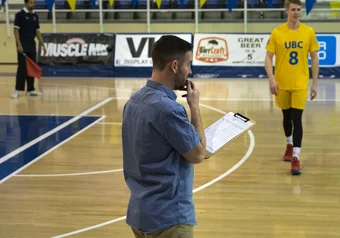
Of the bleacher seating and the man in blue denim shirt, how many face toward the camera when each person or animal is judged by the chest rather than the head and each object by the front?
1

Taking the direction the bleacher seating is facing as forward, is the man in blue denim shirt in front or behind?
in front

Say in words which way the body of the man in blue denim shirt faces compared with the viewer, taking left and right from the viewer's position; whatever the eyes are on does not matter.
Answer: facing away from the viewer and to the right of the viewer

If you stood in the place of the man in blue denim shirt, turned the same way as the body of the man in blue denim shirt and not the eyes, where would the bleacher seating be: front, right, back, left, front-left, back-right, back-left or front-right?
front-left

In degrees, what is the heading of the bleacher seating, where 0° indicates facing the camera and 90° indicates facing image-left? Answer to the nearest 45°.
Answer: approximately 0°
